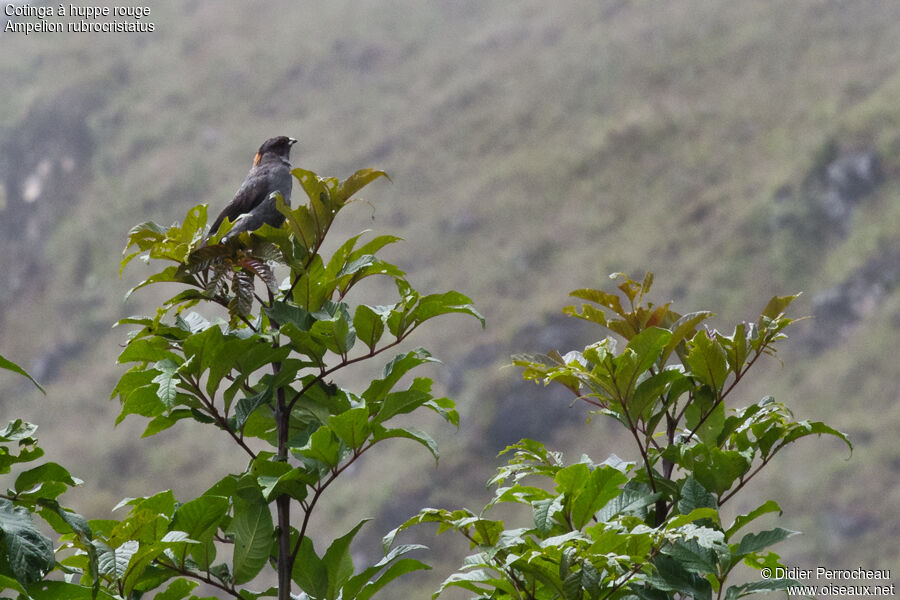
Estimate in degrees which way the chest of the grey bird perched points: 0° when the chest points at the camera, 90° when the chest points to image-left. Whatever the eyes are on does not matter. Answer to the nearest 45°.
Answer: approximately 270°
